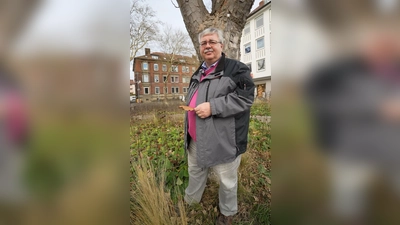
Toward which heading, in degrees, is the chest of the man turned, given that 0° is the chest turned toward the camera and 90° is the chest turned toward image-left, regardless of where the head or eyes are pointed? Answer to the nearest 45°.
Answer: approximately 45°

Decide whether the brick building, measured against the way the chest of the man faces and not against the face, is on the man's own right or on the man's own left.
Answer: on the man's own right
